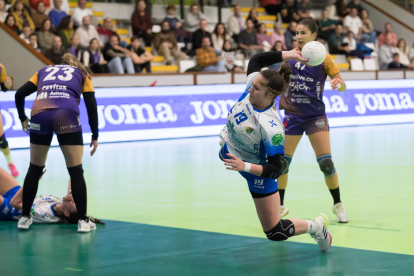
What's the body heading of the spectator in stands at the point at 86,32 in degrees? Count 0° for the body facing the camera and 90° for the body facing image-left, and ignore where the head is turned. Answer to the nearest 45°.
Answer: approximately 0°

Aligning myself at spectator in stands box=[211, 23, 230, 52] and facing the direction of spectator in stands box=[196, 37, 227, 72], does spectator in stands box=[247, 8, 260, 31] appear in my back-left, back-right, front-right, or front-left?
back-left

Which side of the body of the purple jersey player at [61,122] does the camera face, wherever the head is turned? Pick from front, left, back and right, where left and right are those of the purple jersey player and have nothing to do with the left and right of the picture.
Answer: back

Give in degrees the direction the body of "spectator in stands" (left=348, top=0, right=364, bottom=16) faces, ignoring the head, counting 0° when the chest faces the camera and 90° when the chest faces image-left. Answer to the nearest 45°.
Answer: approximately 0°

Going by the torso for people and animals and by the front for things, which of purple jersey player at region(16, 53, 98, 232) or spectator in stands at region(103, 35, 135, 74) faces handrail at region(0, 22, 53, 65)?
the purple jersey player

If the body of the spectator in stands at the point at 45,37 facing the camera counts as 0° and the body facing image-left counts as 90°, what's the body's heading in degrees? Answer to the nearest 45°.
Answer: approximately 315°

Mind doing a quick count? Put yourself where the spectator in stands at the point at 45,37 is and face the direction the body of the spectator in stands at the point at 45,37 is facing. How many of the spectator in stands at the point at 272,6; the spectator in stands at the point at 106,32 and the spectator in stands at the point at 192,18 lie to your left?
3

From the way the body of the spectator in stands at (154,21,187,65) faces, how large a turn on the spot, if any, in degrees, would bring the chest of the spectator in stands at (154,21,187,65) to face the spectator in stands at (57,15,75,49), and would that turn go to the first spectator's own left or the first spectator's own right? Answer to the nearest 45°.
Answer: approximately 90° to the first spectator's own right

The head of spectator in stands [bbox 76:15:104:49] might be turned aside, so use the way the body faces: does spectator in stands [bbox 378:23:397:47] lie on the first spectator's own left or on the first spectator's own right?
on the first spectator's own left
